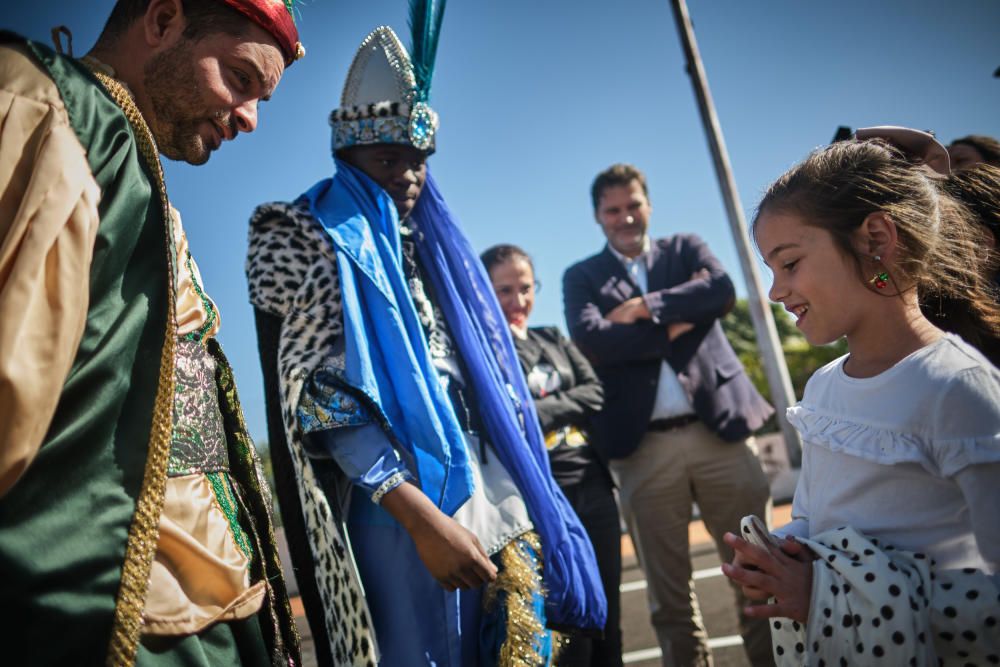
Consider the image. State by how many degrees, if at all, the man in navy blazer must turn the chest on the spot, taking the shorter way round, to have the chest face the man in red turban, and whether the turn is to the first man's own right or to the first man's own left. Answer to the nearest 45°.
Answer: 0° — they already face them

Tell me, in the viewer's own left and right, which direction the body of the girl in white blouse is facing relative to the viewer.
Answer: facing the viewer and to the left of the viewer

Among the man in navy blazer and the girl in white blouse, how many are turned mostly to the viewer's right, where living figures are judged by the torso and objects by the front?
0

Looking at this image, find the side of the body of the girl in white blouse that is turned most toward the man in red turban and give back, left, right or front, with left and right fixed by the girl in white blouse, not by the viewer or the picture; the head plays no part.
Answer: front

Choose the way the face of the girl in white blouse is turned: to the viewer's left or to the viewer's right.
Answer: to the viewer's left

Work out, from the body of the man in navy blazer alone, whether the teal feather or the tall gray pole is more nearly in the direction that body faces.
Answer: the teal feather

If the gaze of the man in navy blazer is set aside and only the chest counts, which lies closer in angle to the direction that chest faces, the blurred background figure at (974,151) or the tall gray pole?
the blurred background figure

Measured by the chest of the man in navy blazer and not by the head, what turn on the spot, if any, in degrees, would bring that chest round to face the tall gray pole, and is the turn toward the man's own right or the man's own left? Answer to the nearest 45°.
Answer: approximately 180°

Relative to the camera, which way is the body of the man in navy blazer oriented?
toward the camera

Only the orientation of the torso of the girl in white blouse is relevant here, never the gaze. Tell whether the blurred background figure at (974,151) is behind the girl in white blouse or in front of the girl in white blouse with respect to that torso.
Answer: behind

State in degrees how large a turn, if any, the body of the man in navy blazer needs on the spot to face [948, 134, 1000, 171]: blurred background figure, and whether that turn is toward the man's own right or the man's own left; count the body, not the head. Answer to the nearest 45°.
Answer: approximately 45° to the man's own left

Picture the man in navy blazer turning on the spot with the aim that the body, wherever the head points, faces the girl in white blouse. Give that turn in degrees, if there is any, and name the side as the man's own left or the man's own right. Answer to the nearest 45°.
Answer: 0° — they already face them
